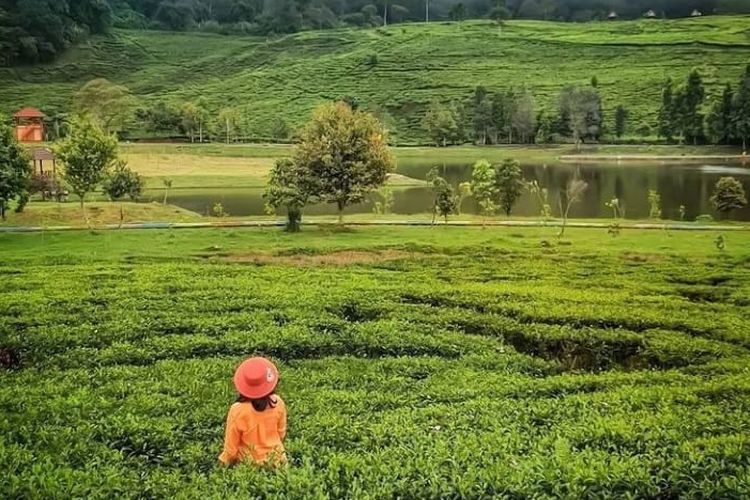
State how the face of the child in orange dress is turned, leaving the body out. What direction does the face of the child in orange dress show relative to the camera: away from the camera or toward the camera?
away from the camera

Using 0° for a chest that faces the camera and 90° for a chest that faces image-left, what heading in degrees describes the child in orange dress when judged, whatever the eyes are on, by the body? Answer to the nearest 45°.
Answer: approximately 180°

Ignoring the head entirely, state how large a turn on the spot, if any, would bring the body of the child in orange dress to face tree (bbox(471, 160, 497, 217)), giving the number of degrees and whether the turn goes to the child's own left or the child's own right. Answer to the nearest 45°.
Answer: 0° — they already face it

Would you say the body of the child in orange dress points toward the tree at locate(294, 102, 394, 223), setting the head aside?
yes

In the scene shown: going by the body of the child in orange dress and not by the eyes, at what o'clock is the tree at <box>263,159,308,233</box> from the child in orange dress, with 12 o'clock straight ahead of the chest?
The tree is roughly at 12 o'clock from the child in orange dress.

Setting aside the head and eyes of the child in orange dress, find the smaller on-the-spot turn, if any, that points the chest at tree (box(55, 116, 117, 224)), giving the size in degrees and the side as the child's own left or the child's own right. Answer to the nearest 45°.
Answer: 0° — they already face it

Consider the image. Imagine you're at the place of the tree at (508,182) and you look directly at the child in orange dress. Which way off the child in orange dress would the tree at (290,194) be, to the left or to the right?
right

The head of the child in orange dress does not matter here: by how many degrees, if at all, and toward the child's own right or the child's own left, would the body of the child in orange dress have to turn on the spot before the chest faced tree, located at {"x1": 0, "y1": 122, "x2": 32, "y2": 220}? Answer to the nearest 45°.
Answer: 0° — they already face it
